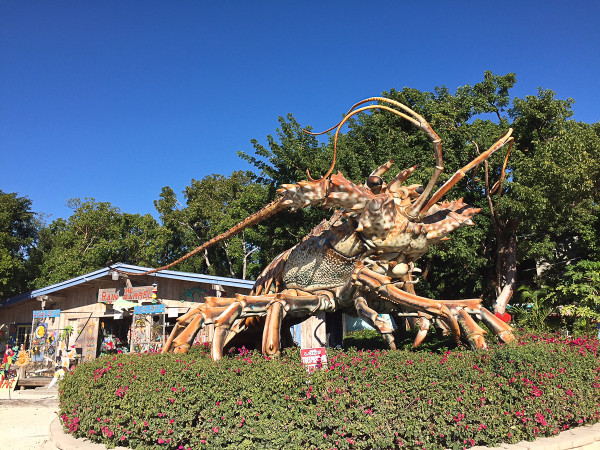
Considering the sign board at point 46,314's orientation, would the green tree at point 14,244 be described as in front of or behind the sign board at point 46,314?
behind

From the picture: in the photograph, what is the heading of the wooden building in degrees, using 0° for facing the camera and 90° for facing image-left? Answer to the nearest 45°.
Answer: approximately 0°

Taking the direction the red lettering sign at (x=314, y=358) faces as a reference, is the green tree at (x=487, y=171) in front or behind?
behind

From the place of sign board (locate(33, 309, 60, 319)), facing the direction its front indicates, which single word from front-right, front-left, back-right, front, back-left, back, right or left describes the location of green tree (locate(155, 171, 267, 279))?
back-left

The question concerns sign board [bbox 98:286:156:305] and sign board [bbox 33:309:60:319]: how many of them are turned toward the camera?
2

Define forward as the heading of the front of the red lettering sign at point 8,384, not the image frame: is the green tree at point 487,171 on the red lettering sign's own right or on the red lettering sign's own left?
on the red lettering sign's own left

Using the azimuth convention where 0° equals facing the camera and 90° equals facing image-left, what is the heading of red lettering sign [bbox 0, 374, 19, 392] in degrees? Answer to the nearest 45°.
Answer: approximately 0°

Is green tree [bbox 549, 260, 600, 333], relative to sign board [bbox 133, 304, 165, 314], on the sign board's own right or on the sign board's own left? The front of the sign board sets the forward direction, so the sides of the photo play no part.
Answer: on the sign board's own left

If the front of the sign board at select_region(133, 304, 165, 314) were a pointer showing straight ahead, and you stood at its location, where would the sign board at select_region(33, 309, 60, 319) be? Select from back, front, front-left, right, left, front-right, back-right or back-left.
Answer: back-right
